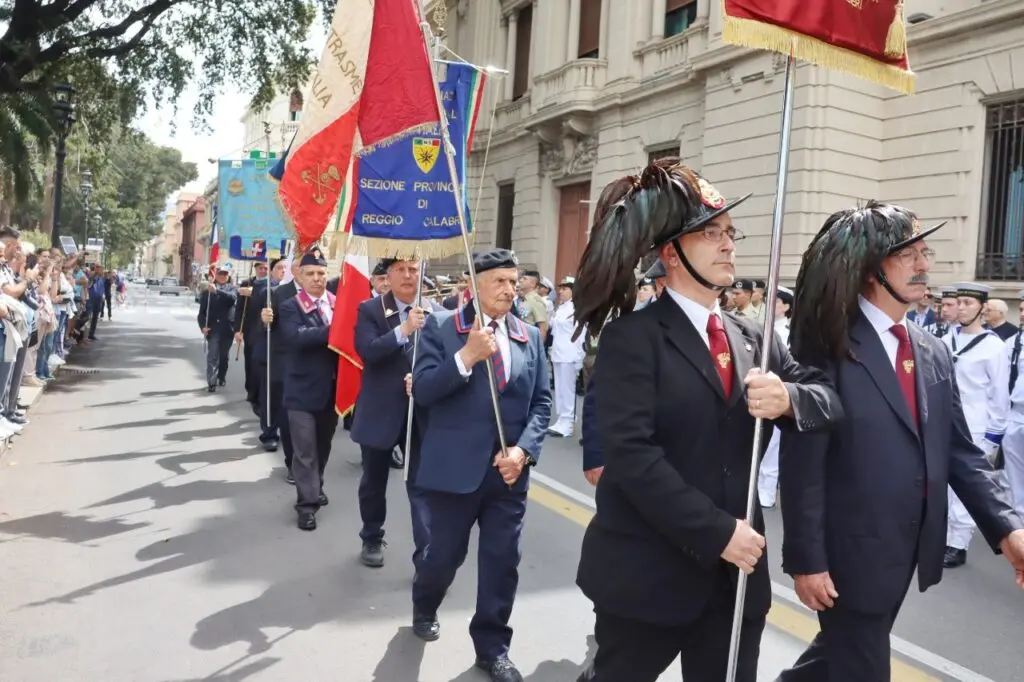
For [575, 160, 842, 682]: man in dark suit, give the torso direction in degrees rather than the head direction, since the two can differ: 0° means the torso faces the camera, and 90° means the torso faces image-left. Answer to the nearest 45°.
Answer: approximately 315°

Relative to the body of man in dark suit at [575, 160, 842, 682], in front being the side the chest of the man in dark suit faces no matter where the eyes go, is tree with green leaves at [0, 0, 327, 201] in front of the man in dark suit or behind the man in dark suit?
behind

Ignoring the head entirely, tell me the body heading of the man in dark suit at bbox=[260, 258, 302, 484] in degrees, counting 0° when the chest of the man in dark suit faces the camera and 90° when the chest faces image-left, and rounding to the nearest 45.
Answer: approximately 0°

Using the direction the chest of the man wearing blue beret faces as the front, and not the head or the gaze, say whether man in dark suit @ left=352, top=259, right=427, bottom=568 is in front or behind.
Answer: behind

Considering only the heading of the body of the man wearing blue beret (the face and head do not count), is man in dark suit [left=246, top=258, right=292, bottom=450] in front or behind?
behind

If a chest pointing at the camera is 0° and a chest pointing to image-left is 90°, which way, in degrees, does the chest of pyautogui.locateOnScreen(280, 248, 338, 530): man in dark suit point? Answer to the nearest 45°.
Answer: approximately 315°

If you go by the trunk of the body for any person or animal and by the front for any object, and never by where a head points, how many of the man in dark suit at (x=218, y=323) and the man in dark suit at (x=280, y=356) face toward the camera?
2
